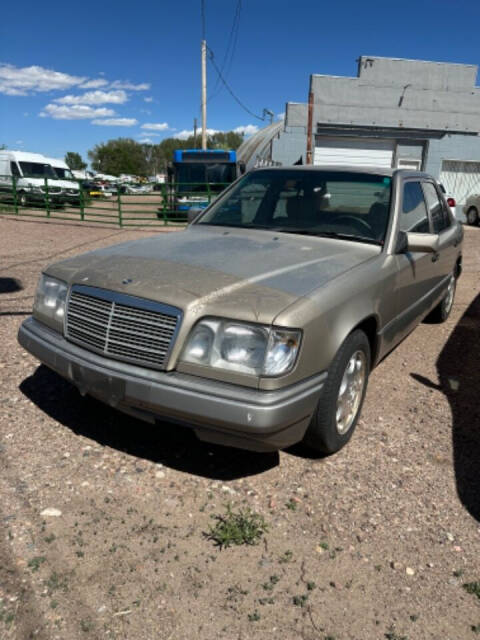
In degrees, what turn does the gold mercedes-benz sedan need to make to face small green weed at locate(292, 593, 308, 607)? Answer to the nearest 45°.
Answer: approximately 45° to its left

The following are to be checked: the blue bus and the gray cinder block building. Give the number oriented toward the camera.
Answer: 2

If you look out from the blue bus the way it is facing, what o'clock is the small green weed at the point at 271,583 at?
The small green weed is roughly at 12 o'clock from the blue bus.

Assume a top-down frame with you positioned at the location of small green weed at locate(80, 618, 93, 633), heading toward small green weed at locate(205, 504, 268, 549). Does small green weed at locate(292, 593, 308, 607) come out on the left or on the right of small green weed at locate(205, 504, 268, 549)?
right

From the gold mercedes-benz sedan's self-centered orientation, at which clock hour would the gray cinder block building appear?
The gray cinder block building is roughly at 5 o'clock from the gold mercedes-benz sedan.

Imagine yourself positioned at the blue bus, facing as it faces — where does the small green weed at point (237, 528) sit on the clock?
The small green weed is roughly at 12 o'clock from the blue bus.

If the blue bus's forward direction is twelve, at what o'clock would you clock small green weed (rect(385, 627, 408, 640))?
The small green weed is roughly at 12 o'clock from the blue bus.

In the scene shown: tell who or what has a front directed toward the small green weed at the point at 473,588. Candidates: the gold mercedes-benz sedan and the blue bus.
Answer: the blue bus

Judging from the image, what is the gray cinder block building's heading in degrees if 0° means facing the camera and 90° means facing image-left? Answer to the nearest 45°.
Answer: approximately 0°

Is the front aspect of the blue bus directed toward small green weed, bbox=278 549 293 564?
yes

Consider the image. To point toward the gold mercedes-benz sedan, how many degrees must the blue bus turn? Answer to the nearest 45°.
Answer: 0° — it already faces it

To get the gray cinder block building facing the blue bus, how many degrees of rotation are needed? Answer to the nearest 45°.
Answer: approximately 45° to its right

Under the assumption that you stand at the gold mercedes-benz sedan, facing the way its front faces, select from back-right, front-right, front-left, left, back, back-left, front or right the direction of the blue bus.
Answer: back-right
